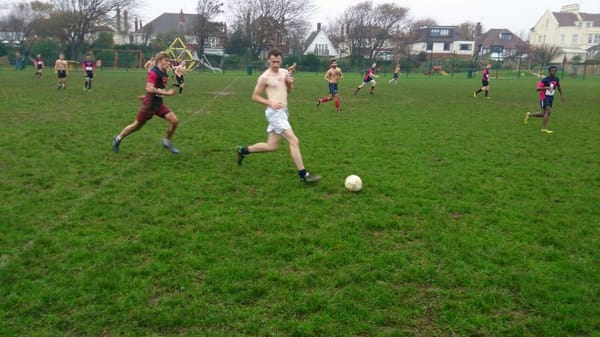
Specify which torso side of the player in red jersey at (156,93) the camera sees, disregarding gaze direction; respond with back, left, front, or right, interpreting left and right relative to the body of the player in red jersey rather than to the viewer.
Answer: right

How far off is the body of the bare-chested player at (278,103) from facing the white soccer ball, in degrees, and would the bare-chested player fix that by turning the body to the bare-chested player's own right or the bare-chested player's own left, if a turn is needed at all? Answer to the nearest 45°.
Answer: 0° — they already face it

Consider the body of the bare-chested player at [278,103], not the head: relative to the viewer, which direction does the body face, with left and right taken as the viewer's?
facing the viewer and to the right of the viewer

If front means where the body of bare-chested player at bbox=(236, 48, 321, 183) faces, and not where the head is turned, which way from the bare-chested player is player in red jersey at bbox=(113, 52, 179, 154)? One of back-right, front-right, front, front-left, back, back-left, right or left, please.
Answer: back

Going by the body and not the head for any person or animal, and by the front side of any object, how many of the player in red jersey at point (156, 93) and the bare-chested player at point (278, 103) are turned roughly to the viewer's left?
0

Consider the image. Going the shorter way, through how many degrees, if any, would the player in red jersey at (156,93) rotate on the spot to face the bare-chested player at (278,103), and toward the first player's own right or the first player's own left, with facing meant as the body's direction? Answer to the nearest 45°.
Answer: approximately 45° to the first player's own right

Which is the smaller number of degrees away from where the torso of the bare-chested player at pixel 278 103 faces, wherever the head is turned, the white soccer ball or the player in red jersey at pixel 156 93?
the white soccer ball
